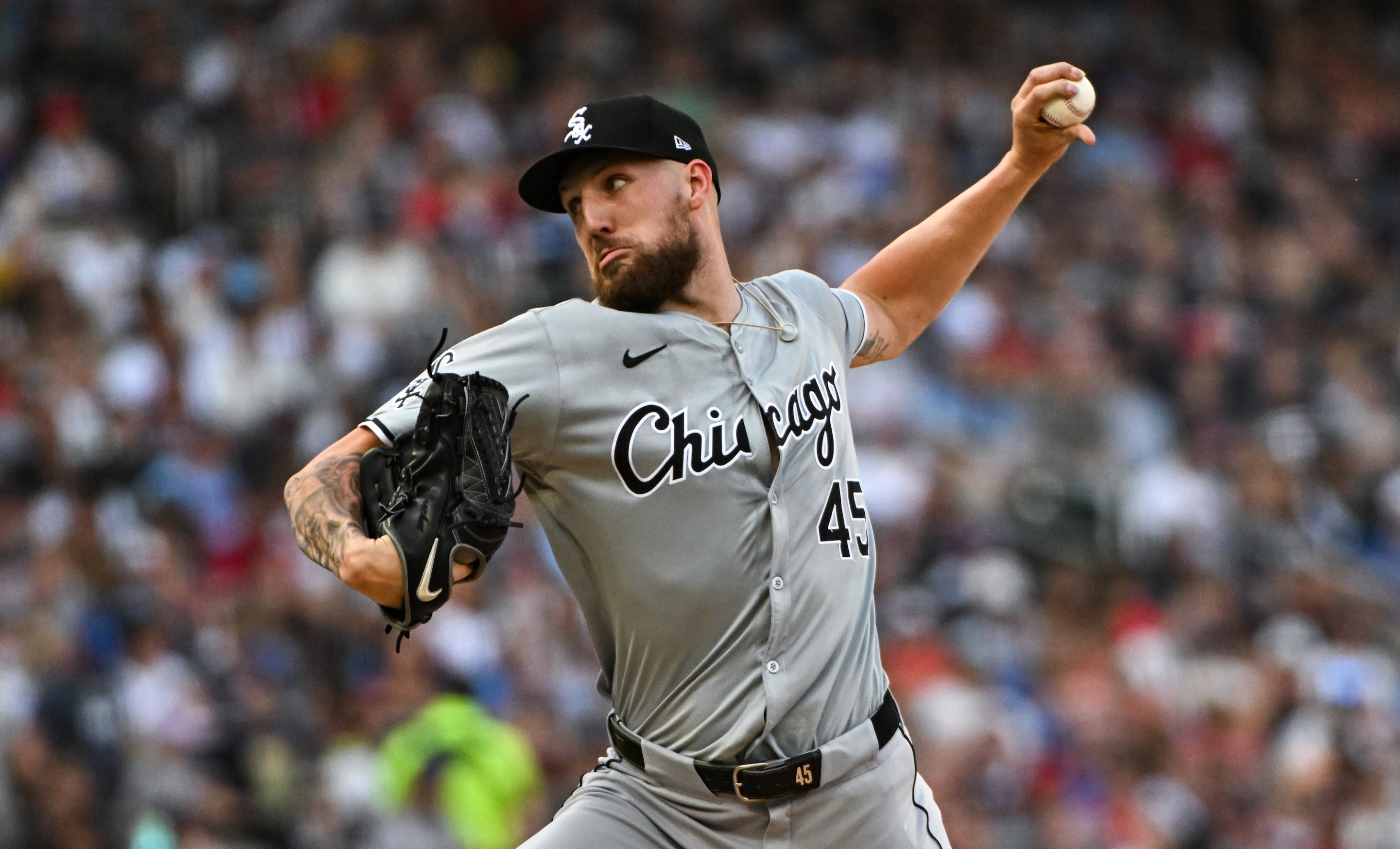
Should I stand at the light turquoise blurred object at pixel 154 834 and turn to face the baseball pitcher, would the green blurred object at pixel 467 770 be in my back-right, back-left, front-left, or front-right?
front-left

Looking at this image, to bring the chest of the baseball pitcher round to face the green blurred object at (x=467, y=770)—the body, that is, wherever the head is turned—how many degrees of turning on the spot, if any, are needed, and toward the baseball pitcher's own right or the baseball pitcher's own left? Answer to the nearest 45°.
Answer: approximately 180°

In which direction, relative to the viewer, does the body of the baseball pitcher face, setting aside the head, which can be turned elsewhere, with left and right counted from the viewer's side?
facing the viewer

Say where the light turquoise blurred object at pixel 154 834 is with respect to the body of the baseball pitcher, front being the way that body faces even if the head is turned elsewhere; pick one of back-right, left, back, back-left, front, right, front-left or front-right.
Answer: back-right

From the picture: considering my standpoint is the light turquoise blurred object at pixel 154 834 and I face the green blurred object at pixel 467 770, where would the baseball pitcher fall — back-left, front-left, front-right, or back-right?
front-right
